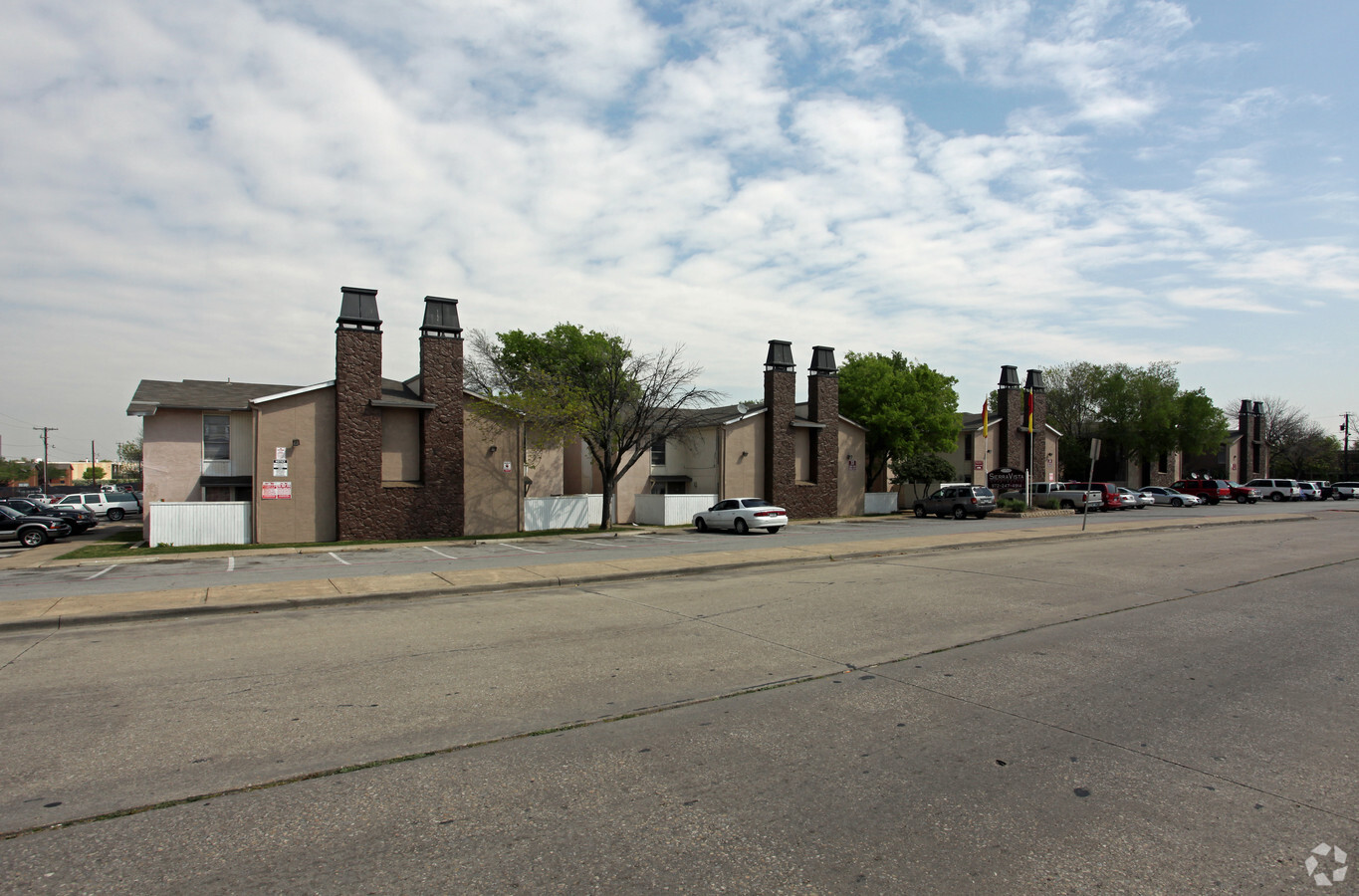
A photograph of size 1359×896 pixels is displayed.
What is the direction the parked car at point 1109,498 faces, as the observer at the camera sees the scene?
facing away from the viewer and to the left of the viewer

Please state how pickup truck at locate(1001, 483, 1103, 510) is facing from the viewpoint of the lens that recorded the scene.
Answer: facing away from the viewer and to the left of the viewer

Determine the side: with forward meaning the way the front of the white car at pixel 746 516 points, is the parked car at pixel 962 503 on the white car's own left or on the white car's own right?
on the white car's own right

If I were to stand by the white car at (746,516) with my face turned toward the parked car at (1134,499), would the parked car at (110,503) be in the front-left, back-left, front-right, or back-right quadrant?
back-left

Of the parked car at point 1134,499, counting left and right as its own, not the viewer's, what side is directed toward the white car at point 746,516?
left

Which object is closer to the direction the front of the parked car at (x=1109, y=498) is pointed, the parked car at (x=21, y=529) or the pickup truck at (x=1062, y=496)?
the pickup truck

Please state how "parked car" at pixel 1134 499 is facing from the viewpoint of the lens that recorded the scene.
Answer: facing away from the viewer and to the left of the viewer

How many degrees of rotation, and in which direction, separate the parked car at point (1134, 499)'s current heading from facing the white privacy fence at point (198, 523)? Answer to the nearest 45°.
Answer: approximately 90° to its left
